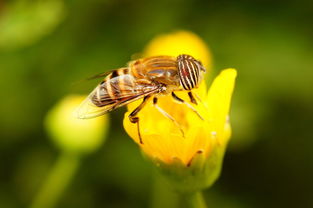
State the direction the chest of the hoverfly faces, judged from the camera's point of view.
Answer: to the viewer's right
